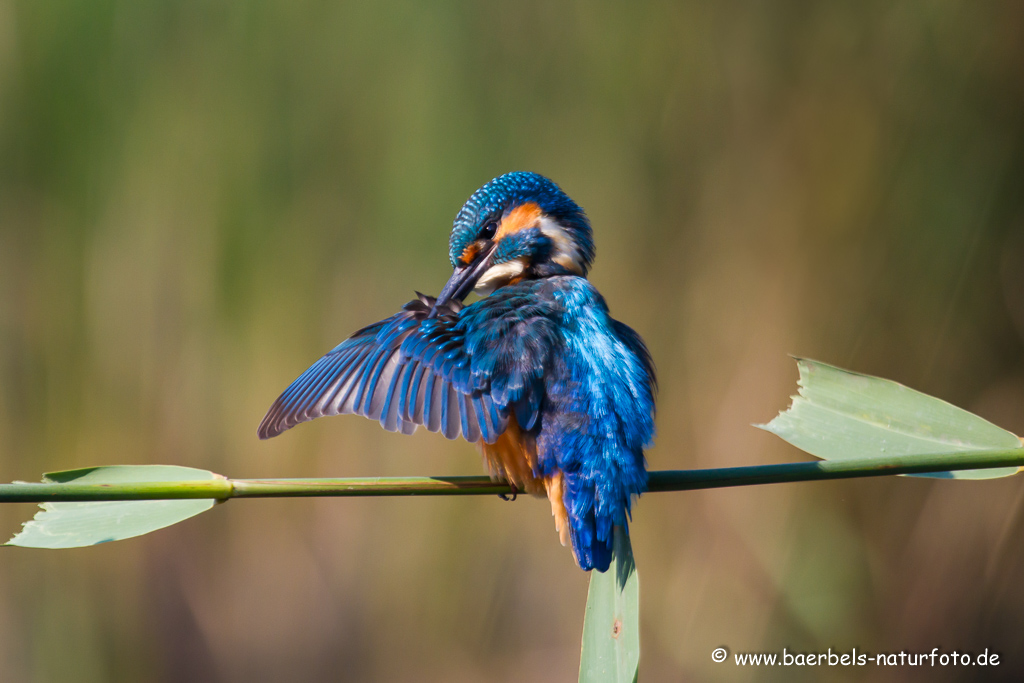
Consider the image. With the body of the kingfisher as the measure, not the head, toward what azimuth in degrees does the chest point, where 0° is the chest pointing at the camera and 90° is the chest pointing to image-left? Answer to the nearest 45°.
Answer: approximately 135°
